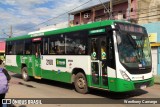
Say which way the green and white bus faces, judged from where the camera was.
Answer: facing the viewer and to the right of the viewer

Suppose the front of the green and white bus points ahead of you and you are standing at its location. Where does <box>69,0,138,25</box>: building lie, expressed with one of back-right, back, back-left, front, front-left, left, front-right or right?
back-left
